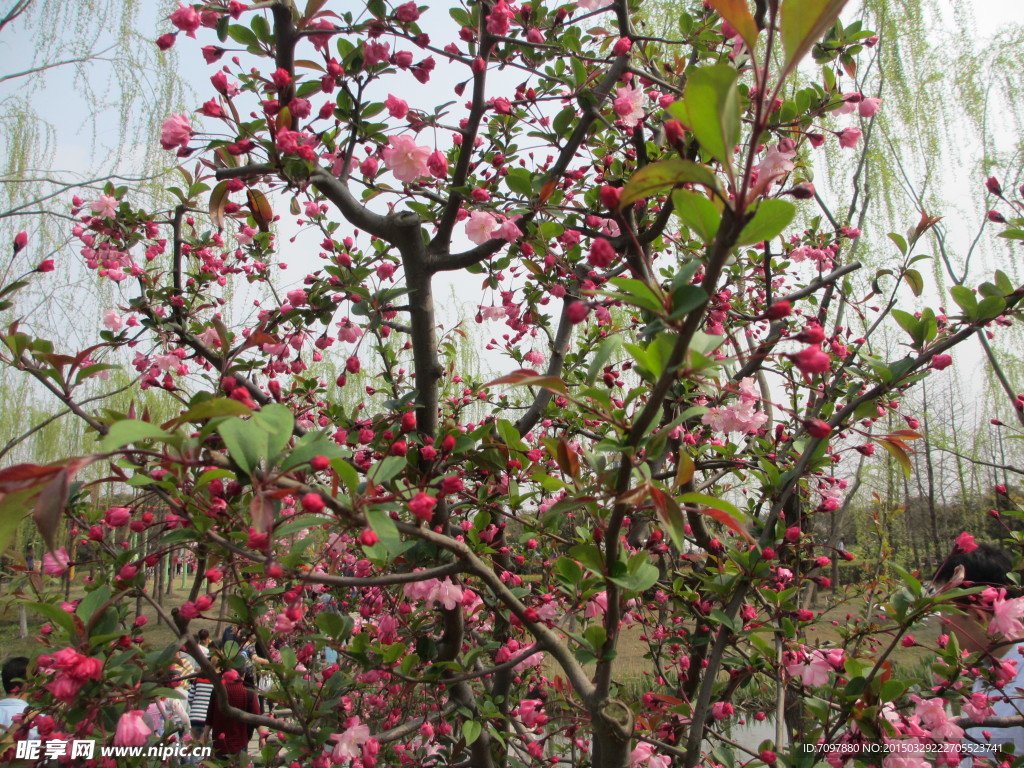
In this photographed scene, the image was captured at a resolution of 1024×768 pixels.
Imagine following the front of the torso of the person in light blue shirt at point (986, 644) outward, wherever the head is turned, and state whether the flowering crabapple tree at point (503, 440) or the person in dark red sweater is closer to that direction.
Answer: the person in dark red sweater

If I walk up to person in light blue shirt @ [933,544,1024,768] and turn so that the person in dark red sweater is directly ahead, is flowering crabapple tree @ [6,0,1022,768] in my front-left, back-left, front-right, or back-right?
front-left

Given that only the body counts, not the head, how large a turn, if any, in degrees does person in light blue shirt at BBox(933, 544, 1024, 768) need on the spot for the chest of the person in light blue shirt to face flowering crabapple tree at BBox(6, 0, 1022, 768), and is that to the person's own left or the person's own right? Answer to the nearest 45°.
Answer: approximately 45° to the person's own left

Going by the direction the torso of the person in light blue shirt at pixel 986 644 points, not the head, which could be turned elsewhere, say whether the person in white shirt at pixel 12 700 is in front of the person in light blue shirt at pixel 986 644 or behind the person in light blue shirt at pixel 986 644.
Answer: in front

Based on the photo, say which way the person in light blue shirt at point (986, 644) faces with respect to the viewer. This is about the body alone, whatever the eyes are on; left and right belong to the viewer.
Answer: facing to the left of the viewer

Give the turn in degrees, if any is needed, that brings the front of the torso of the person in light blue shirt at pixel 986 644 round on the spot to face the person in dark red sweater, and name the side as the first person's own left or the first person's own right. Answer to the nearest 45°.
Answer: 0° — they already face them

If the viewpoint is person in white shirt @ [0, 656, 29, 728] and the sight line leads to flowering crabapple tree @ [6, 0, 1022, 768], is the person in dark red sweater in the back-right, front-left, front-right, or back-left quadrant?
front-left
